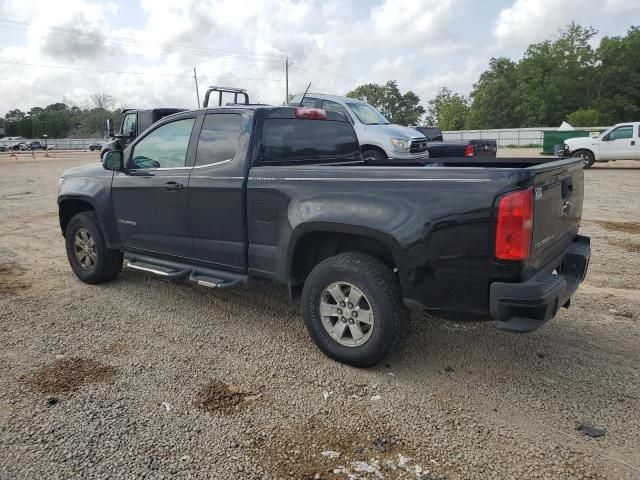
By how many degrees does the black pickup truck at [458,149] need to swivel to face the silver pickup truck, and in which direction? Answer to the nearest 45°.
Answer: approximately 45° to its left

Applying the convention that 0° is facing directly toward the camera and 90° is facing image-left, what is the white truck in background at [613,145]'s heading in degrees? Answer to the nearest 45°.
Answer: approximately 90°

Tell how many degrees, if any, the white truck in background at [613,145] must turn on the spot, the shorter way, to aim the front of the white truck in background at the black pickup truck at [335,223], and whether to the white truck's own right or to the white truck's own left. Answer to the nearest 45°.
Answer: approximately 90° to the white truck's own left

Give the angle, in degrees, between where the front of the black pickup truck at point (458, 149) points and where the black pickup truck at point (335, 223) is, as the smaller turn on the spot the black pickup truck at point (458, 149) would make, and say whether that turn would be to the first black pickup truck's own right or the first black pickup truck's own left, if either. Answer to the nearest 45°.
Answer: approximately 135° to the first black pickup truck's own left

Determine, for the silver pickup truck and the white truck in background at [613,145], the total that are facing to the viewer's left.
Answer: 1

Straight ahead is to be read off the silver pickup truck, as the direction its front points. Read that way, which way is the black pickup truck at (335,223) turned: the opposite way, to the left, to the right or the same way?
the opposite way

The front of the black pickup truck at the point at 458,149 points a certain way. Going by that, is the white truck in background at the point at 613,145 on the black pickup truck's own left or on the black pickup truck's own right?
on the black pickup truck's own right

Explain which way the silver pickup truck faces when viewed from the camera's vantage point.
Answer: facing the viewer and to the right of the viewer

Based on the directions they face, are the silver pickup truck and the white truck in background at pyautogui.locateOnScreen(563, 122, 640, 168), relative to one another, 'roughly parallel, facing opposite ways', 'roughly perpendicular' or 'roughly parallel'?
roughly parallel, facing opposite ways

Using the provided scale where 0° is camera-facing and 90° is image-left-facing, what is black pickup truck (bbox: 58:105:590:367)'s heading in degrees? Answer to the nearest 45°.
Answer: approximately 135°

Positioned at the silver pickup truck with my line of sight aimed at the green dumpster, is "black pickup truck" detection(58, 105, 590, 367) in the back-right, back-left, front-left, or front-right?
back-right

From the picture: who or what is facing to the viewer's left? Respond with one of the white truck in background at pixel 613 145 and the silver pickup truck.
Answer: the white truck in background

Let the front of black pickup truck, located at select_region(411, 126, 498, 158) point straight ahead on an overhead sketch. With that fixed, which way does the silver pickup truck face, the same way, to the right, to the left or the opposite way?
the opposite way

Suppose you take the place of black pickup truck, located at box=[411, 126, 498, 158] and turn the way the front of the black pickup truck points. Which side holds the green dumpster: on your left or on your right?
on your right
